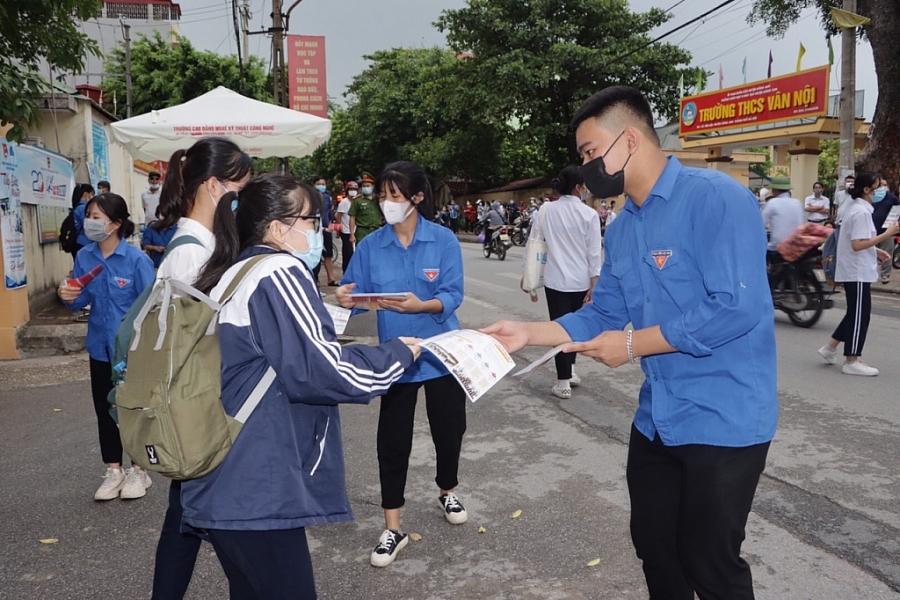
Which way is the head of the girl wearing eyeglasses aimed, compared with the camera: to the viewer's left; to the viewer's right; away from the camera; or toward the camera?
to the viewer's right

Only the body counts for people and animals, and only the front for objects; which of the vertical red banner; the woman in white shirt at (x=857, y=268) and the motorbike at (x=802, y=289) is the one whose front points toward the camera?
the vertical red banner

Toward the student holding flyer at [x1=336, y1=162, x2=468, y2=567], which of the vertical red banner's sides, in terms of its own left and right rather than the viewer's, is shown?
front

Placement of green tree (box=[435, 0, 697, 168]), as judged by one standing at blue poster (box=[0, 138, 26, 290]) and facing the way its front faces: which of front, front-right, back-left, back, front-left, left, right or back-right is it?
left

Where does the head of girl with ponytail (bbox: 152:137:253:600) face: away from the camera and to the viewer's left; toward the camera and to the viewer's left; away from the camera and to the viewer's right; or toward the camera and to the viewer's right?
away from the camera and to the viewer's right

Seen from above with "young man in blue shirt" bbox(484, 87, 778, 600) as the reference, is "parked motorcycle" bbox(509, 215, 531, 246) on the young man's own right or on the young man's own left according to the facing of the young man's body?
on the young man's own right

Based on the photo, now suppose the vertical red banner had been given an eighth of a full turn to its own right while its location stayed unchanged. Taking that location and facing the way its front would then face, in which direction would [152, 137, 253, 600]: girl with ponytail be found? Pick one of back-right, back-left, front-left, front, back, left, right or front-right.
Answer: front-left

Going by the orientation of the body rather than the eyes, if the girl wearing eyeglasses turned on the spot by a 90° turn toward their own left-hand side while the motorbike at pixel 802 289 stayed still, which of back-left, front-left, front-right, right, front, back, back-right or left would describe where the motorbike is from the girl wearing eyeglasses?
front-right

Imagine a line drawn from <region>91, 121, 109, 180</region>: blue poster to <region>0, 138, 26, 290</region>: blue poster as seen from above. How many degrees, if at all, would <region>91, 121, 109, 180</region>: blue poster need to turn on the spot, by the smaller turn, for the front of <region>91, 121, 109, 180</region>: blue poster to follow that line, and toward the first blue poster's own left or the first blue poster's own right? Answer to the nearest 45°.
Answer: approximately 45° to the first blue poster's own right

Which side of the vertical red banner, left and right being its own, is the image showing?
front
